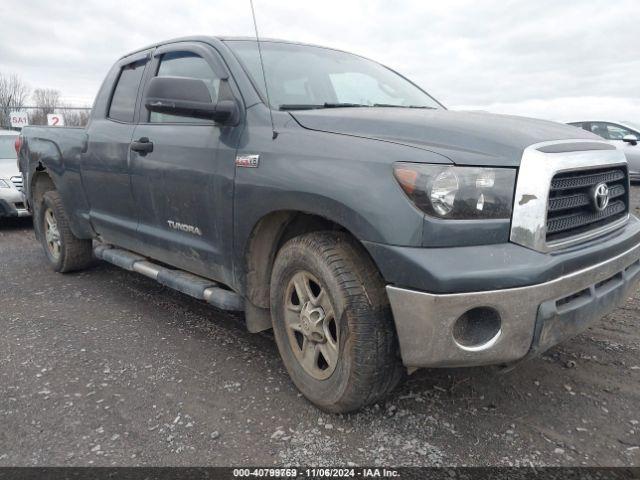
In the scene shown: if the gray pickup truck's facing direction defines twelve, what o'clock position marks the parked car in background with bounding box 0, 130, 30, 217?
The parked car in background is roughly at 6 o'clock from the gray pickup truck.

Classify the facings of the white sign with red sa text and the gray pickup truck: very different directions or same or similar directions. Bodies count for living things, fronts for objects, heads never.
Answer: same or similar directions

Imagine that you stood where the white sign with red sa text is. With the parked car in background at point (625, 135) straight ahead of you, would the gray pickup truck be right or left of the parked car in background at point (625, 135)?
right

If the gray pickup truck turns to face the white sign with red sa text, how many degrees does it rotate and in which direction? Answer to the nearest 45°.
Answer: approximately 180°

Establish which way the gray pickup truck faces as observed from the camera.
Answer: facing the viewer and to the right of the viewer

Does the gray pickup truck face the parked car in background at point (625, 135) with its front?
no

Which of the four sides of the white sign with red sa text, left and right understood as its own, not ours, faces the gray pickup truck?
front

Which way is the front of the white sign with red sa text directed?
toward the camera

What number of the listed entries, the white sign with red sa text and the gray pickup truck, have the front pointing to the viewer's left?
0
